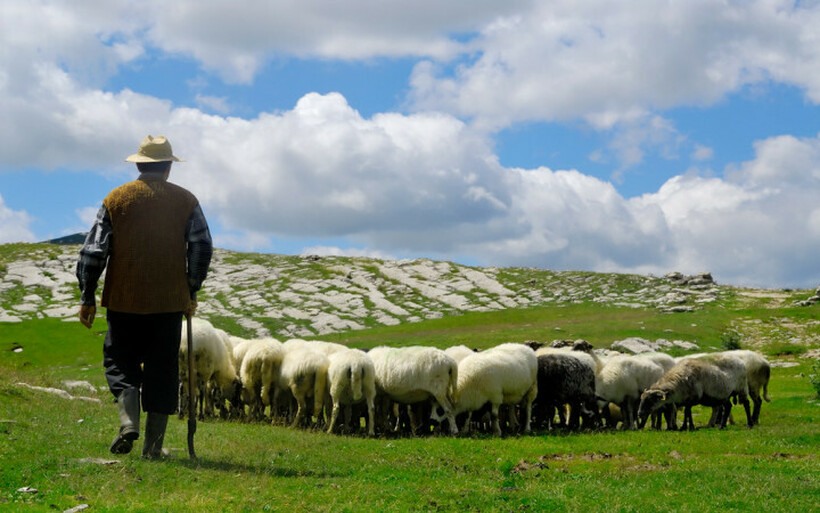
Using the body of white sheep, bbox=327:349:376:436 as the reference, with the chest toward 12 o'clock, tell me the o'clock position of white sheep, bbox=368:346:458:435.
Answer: white sheep, bbox=368:346:458:435 is roughly at 3 o'clock from white sheep, bbox=327:349:376:436.

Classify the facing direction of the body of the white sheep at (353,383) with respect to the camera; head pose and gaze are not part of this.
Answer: away from the camera

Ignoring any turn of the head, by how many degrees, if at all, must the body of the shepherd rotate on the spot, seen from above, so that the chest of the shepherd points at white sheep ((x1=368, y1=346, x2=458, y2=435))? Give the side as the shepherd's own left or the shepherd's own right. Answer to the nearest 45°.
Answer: approximately 45° to the shepherd's own right

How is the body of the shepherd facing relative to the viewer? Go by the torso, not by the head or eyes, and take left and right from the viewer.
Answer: facing away from the viewer

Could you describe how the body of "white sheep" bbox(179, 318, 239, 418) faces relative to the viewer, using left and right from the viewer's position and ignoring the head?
facing away from the viewer and to the right of the viewer

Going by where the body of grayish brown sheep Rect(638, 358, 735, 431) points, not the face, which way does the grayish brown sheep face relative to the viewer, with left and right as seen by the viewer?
facing to the left of the viewer

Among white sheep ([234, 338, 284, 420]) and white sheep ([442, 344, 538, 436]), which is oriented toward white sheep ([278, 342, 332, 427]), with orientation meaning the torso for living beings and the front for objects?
white sheep ([442, 344, 538, 436])

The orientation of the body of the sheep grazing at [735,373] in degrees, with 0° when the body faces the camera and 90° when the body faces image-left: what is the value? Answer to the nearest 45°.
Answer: approximately 90°

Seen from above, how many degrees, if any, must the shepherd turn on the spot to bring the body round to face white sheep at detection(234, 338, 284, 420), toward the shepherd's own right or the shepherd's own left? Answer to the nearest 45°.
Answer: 0° — they already face it

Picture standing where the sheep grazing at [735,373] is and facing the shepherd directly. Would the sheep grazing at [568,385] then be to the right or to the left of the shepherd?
right

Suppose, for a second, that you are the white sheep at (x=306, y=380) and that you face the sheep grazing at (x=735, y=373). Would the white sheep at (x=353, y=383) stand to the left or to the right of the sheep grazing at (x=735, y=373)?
right

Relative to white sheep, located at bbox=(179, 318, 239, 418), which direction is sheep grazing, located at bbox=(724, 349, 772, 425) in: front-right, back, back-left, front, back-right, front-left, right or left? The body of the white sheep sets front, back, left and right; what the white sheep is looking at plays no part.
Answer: front-right

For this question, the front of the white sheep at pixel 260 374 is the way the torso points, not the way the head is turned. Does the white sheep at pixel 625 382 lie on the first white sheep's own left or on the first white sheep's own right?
on the first white sheep's own right
